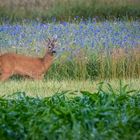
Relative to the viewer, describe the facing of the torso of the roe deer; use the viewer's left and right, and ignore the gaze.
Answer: facing to the right of the viewer
